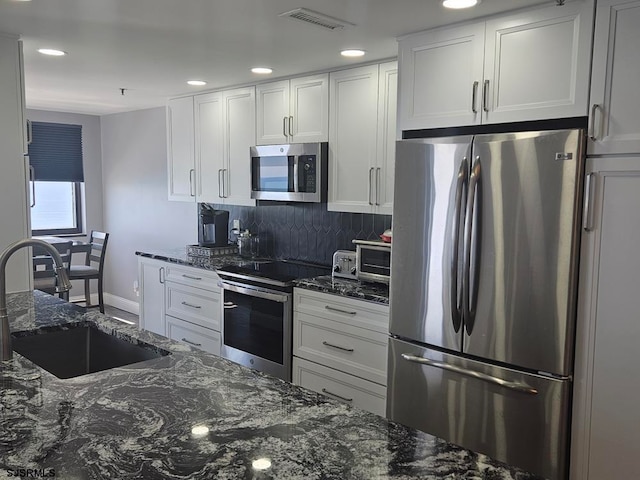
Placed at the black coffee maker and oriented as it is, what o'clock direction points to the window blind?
The window blind is roughly at 3 o'clock from the black coffee maker.

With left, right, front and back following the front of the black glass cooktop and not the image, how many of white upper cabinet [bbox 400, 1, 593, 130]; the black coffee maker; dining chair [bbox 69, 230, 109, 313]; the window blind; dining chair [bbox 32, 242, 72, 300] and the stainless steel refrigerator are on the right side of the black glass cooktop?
4

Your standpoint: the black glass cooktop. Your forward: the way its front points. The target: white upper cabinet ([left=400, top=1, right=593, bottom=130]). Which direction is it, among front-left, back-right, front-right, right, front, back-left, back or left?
left

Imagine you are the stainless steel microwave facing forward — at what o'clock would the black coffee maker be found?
The black coffee maker is roughly at 3 o'clock from the stainless steel microwave.

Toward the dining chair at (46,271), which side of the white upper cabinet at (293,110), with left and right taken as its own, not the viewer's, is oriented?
right

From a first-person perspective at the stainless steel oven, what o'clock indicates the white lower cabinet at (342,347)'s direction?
The white lower cabinet is roughly at 9 o'clock from the stainless steel oven.

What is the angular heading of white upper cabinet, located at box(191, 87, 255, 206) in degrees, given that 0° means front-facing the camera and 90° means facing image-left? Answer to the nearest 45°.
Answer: approximately 45°

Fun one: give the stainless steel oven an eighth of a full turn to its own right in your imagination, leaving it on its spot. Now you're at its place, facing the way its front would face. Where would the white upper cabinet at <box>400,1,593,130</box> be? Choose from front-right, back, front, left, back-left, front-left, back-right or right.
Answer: back-left

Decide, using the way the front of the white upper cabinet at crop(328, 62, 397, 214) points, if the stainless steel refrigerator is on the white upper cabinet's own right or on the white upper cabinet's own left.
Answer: on the white upper cabinet's own left

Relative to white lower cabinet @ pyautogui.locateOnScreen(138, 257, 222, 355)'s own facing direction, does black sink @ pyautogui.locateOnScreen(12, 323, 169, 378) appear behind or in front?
in front

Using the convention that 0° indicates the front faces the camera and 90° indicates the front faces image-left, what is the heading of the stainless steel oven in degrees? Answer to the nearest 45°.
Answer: approximately 45°

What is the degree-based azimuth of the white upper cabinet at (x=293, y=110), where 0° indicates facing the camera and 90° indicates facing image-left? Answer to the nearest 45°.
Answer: approximately 45°

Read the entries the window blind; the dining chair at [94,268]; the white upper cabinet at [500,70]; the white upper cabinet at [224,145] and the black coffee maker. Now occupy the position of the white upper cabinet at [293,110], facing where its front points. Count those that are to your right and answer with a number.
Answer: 4

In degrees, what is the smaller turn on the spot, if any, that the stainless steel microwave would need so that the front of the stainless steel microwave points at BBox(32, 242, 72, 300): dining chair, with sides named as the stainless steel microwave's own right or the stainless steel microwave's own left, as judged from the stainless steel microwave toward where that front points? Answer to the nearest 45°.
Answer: approximately 90° to the stainless steel microwave's own right
